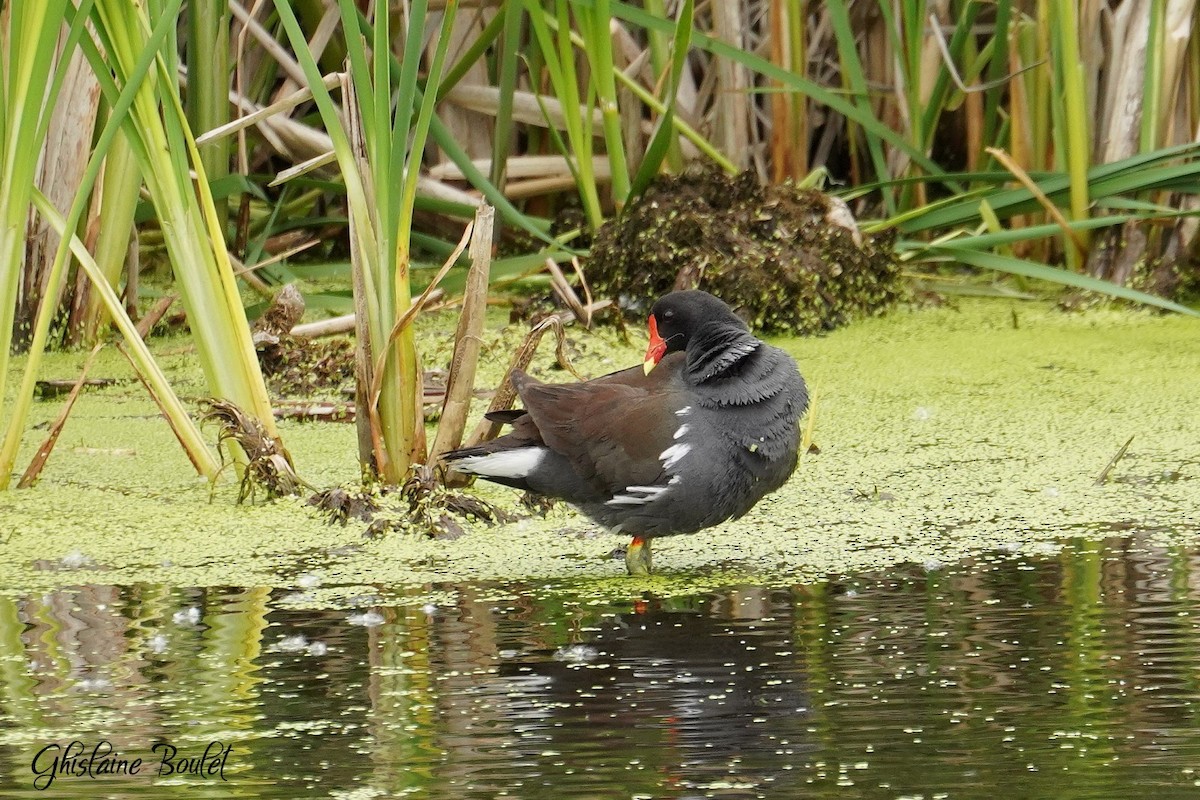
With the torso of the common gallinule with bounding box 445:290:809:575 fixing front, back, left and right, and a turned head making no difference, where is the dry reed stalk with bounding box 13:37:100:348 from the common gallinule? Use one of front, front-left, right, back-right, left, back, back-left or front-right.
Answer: back-left

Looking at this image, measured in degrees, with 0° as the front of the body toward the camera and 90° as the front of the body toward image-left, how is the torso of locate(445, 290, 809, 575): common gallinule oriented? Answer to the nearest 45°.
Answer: approximately 270°

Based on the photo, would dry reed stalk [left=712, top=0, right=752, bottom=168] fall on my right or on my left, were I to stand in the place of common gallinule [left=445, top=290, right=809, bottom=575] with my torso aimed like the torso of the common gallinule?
on my left

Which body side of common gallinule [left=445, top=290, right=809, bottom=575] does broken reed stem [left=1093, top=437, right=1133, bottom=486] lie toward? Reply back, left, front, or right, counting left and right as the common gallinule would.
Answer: front

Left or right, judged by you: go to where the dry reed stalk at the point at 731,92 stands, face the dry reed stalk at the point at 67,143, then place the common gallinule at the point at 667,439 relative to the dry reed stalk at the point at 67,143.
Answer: left

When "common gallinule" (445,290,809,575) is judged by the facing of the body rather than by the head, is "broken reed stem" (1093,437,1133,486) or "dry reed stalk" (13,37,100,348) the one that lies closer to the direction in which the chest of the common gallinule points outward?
the broken reed stem
